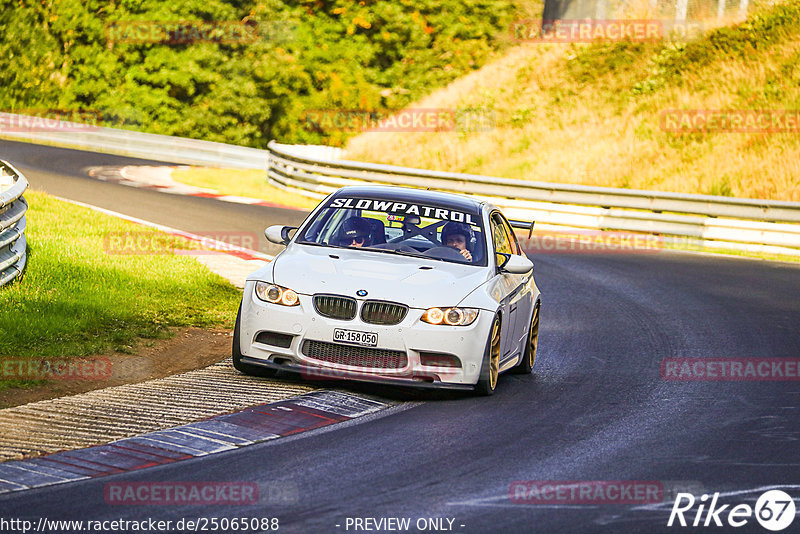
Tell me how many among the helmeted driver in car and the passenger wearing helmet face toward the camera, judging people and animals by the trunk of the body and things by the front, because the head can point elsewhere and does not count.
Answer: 2

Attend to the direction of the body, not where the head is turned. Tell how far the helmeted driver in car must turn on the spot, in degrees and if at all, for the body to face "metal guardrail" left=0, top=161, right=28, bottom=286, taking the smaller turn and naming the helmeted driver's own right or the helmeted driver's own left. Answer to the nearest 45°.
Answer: approximately 90° to the helmeted driver's own right

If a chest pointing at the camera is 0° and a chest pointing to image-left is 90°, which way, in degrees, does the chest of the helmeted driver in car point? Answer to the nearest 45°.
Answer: approximately 0°

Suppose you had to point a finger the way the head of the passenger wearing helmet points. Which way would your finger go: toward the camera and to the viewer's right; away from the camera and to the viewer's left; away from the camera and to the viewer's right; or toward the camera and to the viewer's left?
toward the camera and to the viewer's left

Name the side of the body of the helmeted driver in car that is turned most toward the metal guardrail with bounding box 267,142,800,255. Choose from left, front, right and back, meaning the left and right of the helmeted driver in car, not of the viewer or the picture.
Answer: back

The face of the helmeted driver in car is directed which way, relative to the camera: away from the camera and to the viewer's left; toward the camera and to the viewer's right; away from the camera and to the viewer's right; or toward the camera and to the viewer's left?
toward the camera and to the viewer's left

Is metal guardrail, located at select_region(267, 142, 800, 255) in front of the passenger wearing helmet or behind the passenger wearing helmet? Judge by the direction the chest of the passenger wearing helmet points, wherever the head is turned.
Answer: behind

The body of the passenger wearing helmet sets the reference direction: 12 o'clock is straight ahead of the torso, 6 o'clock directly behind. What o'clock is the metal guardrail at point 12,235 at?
The metal guardrail is roughly at 4 o'clock from the passenger wearing helmet.
